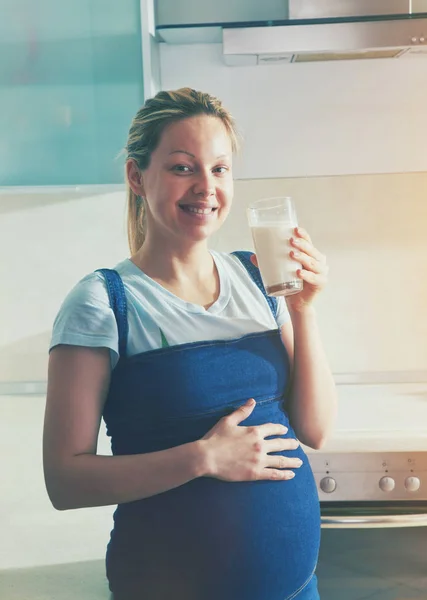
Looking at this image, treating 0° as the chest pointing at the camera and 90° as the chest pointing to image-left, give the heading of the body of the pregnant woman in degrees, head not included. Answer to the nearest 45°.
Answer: approximately 315°

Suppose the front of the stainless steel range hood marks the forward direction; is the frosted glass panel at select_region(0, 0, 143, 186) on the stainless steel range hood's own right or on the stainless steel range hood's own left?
on the stainless steel range hood's own right

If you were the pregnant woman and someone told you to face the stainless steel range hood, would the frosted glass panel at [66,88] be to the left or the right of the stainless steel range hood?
left

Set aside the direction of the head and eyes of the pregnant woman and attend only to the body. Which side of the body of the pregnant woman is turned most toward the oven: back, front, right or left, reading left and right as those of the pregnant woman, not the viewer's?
left

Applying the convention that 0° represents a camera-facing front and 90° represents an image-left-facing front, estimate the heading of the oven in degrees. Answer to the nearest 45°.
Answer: approximately 0°

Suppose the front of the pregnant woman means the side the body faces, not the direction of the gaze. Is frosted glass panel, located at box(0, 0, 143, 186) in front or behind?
behind

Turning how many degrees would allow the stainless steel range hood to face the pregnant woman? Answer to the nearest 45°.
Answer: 0° — it already faces them

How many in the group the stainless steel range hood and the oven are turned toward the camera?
2
